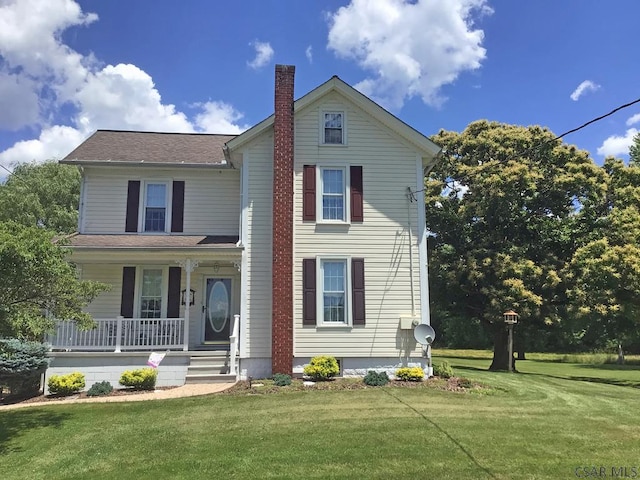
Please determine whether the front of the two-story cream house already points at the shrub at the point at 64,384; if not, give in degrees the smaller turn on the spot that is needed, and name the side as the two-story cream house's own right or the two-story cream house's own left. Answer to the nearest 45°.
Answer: approximately 90° to the two-story cream house's own right

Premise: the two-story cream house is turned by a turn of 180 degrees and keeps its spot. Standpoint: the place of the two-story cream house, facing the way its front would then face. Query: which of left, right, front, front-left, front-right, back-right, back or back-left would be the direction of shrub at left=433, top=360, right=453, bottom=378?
right

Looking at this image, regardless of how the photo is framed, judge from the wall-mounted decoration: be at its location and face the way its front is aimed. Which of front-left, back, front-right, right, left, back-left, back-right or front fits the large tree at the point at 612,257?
left

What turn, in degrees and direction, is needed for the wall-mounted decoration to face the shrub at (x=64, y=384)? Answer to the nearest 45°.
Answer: approximately 45° to its right

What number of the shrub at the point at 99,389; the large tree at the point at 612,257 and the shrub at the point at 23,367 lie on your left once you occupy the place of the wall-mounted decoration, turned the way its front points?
1

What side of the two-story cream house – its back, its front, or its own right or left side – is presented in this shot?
front

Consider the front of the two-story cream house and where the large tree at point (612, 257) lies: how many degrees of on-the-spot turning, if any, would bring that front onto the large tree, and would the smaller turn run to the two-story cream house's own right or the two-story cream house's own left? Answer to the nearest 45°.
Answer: approximately 90° to the two-story cream house's own left

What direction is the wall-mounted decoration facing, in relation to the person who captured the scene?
facing the viewer

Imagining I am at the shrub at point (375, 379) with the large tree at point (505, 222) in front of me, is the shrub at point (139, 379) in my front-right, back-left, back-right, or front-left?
back-left

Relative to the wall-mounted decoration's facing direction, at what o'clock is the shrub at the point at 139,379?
The shrub is roughly at 1 o'clock from the wall-mounted decoration.

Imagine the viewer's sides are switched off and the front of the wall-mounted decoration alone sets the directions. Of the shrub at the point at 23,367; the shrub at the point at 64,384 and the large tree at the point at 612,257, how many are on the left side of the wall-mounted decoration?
1
